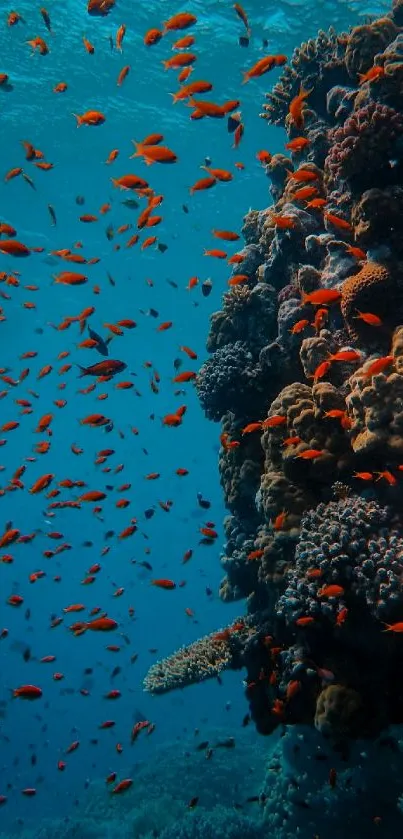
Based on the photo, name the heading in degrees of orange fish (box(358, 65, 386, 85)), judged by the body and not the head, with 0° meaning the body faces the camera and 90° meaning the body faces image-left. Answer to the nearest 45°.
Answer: approximately 270°

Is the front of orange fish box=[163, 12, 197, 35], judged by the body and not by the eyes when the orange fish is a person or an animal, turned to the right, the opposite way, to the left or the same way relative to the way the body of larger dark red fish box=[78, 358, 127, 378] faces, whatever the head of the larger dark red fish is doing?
the same way
